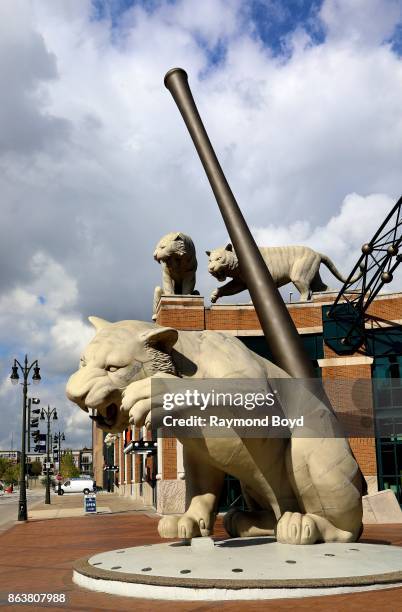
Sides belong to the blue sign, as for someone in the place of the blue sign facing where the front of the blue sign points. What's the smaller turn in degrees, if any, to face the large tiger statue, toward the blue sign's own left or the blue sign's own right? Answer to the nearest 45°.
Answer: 0° — it already faces it

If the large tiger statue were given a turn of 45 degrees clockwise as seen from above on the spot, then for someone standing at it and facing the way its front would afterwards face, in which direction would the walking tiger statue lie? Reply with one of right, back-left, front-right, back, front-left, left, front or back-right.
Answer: right

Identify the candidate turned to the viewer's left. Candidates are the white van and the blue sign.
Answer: the white van

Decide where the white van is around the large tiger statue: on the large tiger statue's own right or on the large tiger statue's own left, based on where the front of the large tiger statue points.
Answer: on the large tiger statue's own right

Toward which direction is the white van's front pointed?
to the viewer's left

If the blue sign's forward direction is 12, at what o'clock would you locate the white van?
The white van is roughly at 6 o'clock from the blue sign.

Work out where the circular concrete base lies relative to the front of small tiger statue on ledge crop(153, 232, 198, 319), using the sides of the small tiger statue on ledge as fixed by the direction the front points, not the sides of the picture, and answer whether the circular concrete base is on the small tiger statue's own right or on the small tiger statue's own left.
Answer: on the small tiger statue's own left

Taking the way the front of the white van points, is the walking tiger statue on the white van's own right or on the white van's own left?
on the white van's own left

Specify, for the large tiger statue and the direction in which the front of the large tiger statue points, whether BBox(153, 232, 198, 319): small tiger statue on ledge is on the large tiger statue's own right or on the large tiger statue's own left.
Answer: on the large tiger statue's own right

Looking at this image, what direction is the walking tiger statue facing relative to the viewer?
to the viewer's left

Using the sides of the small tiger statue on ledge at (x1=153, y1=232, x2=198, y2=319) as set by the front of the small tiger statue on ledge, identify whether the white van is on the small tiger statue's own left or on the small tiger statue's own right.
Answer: on the small tiger statue's own right

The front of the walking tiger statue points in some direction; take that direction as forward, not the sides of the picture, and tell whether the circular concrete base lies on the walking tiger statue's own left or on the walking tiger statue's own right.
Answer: on the walking tiger statue's own left

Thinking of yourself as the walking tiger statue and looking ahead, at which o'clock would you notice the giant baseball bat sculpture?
The giant baseball bat sculpture is roughly at 9 o'clock from the walking tiger statue.

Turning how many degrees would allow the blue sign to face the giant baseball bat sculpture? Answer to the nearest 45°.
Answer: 0° — it already faces it
